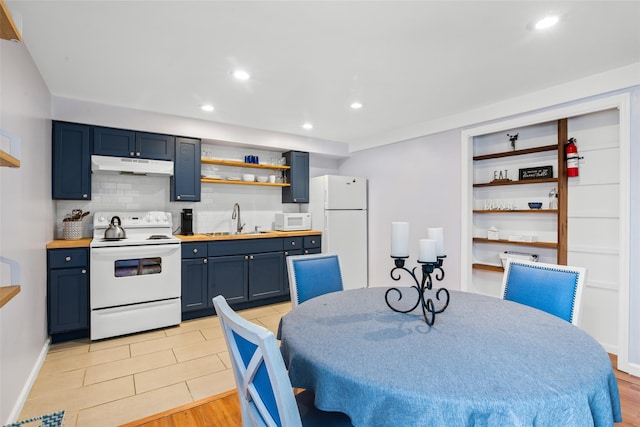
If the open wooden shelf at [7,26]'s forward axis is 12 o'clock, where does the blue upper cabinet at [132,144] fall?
The blue upper cabinet is roughly at 10 o'clock from the open wooden shelf.

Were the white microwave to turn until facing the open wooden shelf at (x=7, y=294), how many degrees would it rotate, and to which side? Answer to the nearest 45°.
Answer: approximately 45° to its right

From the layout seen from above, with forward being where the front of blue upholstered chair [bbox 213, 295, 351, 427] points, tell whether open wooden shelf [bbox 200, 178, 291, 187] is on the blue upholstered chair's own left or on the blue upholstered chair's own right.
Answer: on the blue upholstered chair's own left

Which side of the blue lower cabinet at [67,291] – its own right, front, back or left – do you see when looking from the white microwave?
left

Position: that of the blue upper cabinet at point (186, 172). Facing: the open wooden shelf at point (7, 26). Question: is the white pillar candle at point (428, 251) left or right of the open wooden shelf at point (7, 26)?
left

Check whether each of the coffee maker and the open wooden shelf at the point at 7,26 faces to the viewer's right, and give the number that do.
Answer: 1
